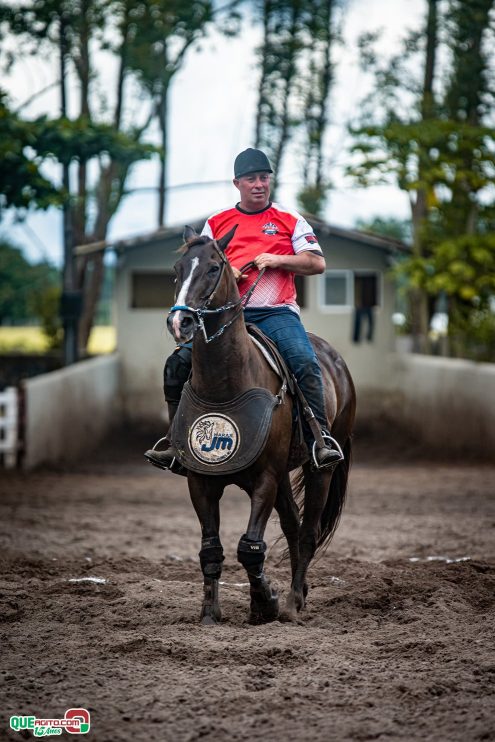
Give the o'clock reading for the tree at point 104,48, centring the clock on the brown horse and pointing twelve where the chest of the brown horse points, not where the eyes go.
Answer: The tree is roughly at 4 o'clock from the brown horse.

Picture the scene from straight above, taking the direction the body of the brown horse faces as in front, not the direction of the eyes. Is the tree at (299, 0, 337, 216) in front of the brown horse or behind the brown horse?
behind

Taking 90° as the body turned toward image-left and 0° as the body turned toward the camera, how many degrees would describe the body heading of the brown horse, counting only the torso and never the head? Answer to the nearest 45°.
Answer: approximately 45°

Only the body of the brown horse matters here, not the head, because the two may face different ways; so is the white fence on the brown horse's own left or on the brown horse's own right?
on the brown horse's own right

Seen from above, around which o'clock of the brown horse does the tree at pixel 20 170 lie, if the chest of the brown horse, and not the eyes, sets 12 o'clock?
The tree is roughly at 4 o'clock from the brown horse.

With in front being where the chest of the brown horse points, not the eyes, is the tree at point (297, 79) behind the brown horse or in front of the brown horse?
behind
